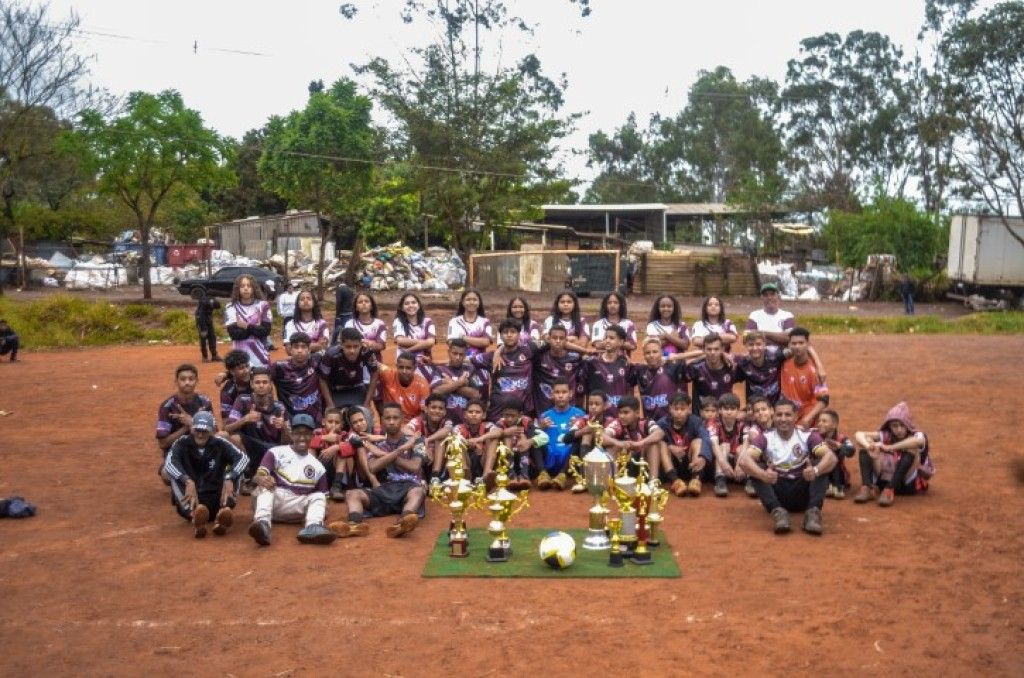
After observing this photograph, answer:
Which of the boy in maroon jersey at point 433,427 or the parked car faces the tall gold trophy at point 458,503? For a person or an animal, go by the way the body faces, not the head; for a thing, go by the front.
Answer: the boy in maroon jersey

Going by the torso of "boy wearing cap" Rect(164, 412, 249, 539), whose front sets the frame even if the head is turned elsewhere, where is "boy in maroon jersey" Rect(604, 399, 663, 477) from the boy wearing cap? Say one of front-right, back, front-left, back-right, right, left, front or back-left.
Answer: left

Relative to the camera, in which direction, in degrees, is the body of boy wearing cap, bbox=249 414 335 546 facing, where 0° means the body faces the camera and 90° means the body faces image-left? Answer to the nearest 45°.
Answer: approximately 0°

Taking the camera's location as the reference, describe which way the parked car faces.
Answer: facing to the left of the viewer

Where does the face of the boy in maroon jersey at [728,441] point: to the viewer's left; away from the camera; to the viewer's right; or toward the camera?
toward the camera

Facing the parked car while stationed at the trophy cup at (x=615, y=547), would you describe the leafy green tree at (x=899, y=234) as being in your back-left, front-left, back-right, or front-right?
front-right

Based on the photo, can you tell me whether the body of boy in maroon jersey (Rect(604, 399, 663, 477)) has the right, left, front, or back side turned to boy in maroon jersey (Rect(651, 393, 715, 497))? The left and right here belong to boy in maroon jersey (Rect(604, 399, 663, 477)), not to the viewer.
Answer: left

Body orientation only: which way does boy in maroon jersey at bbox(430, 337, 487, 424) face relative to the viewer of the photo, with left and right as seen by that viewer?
facing the viewer

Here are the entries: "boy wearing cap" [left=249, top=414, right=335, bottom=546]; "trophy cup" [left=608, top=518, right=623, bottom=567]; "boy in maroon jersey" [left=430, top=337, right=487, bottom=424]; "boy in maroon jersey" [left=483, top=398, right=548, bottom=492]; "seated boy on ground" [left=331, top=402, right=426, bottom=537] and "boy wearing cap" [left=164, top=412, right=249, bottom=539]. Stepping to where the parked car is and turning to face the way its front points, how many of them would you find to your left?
6

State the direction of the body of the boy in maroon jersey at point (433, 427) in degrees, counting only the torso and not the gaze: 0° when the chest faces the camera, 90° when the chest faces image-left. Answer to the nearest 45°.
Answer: approximately 0°

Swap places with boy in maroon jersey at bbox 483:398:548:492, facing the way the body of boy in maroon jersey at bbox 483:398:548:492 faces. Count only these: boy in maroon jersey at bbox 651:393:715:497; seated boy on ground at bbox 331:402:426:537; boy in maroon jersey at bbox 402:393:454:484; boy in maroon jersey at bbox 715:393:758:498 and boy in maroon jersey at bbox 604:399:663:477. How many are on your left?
3

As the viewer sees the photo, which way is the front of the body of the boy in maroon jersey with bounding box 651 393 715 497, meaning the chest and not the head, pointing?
toward the camera

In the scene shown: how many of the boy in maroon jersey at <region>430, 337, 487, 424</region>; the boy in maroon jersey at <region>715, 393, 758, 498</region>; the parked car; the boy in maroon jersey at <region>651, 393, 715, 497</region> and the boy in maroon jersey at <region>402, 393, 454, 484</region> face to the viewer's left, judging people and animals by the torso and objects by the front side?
1

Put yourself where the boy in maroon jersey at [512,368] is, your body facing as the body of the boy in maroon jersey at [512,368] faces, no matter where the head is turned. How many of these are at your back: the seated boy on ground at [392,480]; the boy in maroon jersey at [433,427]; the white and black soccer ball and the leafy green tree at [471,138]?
1

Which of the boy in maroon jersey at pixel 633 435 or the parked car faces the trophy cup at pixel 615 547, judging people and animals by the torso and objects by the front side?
the boy in maroon jersey

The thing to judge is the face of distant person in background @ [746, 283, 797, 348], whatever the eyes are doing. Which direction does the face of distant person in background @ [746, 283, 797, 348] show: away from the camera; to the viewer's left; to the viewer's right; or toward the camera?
toward the camera

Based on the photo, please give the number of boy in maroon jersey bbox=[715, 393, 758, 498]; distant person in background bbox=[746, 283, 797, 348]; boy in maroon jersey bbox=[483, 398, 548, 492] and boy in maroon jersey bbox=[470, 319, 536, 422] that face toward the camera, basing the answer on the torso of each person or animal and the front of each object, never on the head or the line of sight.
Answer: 4

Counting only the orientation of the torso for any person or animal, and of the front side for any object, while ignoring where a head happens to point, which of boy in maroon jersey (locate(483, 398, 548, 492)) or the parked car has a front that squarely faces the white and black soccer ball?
the boy in maroon jersey

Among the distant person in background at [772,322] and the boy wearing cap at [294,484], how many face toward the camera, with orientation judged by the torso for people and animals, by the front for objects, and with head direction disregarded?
2
